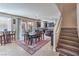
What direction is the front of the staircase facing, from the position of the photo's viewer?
facing the viewer

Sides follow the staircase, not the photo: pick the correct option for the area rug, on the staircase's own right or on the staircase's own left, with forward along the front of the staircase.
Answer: on the staircase's own right
